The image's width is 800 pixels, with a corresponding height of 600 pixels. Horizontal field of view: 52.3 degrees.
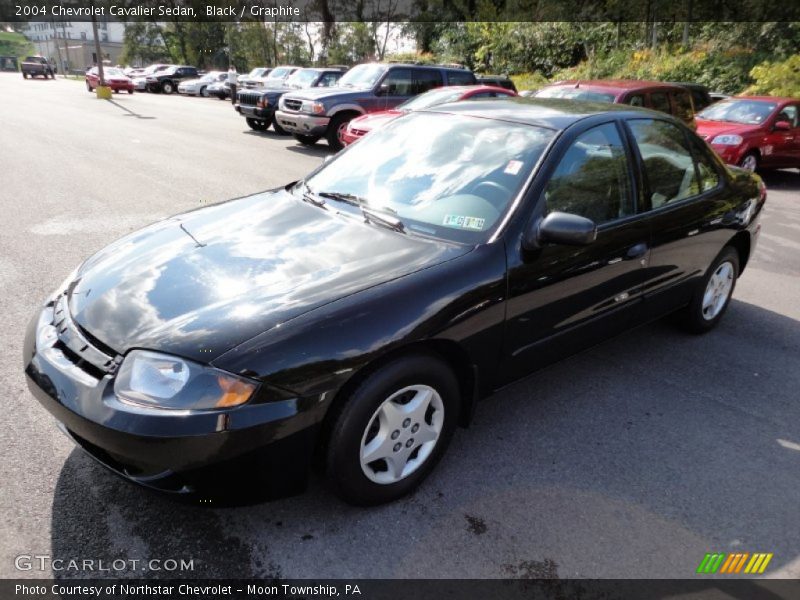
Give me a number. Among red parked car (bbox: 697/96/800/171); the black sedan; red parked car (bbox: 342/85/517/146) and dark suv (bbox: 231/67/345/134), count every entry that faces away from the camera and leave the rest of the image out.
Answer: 0

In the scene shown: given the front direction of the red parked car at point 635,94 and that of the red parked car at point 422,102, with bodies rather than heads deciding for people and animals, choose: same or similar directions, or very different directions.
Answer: same or similar directions

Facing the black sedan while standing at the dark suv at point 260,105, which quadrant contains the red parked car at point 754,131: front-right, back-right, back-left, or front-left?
front-left

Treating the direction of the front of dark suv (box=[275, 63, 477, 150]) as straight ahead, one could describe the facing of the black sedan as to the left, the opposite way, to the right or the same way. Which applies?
the same way

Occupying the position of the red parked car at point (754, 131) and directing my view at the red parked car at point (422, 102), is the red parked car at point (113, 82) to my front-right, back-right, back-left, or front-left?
front-right

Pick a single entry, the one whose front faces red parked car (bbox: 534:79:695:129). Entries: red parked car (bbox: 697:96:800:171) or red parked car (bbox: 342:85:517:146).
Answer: red parked car (bbox: 697:96:800:171)

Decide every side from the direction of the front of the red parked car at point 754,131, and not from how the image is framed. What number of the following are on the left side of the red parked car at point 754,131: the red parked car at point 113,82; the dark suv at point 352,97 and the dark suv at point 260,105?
0

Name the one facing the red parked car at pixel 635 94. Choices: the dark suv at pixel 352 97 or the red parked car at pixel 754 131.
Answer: the red parked car at pixel 754 131

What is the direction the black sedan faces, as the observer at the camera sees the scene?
facing the viewer and to the left of the viewer

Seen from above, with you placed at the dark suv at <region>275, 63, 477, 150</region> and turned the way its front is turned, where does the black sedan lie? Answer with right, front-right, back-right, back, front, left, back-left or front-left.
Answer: front-left

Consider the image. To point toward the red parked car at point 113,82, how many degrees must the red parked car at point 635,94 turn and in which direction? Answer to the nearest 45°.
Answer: approximately 90° to its right

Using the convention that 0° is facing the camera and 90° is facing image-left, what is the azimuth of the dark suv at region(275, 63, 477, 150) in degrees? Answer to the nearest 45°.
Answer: approximately 45°

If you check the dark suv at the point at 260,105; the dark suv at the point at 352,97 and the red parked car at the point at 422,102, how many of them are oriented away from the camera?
0

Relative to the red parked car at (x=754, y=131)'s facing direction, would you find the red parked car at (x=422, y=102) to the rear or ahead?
ahead

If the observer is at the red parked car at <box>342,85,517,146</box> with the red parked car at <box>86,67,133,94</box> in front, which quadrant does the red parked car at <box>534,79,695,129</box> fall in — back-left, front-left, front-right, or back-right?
back-right

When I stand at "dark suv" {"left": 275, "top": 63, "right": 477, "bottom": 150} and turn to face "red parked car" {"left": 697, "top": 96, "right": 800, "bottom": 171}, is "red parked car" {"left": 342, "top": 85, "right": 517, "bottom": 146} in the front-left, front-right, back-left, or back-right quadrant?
front-right
